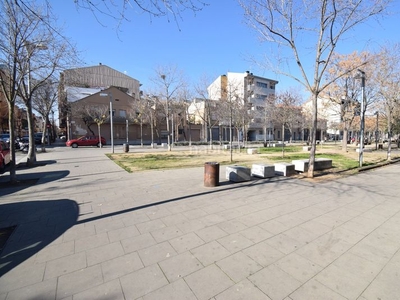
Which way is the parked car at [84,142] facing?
to the viewer's left

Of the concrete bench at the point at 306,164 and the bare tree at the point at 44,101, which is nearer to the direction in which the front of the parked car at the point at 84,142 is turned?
the bare tree

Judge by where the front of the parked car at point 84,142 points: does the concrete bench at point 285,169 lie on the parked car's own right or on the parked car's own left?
on the parked car's own left

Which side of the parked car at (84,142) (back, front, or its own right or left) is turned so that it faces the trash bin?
left

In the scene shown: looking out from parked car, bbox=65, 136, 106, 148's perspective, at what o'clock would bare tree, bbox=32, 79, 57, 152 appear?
The bare tree is roughly at 10 o'clock from the parked car.
